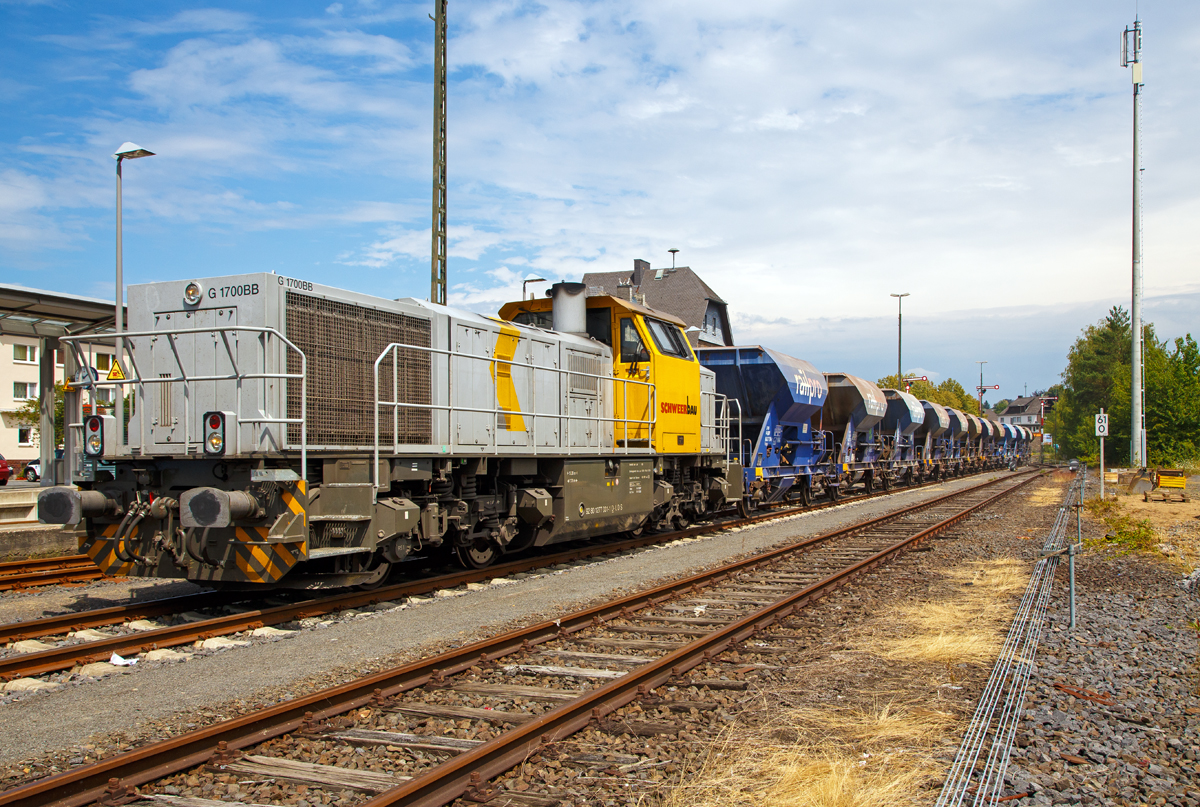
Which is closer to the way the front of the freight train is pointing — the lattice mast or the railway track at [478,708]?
the railway track

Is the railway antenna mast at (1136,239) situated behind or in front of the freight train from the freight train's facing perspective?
behind

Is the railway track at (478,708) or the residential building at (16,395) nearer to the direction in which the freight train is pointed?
the railway track

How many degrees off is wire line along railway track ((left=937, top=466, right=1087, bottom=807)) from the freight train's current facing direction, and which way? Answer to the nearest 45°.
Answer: approximately 90° to its left

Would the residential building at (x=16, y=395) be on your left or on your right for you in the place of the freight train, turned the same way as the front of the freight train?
on your right

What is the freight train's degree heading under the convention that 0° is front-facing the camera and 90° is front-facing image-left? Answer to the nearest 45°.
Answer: approximately 45°
